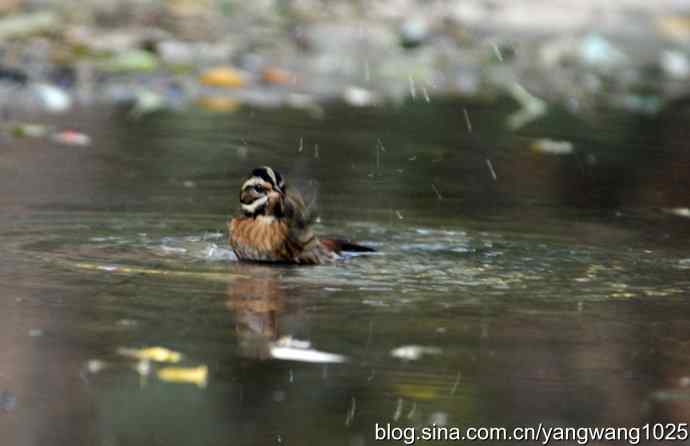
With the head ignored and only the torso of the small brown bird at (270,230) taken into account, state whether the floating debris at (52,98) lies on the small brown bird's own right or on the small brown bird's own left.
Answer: on the small brown bird's own right

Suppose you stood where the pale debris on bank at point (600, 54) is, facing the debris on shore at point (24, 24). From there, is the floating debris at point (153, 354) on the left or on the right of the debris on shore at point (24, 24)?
left

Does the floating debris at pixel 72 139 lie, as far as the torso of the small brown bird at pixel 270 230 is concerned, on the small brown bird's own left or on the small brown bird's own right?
on the small brown bird's own right

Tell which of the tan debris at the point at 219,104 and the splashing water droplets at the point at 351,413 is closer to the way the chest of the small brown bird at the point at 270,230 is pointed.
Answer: the splashing water droplets

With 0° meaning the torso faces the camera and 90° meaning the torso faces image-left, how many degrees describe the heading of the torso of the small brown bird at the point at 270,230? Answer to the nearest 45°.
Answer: approximately 45°

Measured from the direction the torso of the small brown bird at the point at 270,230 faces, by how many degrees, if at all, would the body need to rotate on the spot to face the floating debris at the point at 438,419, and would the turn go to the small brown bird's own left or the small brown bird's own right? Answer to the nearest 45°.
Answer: approximately 45° to the small brown bird's own left

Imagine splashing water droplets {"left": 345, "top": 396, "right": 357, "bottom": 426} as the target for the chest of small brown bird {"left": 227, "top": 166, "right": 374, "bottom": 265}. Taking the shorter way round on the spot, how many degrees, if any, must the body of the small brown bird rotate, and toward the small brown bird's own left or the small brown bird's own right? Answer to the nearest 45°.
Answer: approximately 45° to the small brown bird's own left

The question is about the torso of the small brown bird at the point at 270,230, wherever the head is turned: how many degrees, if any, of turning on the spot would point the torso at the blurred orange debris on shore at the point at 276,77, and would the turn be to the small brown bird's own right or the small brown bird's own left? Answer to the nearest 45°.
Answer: approximately 135° to the small brown bird's own right

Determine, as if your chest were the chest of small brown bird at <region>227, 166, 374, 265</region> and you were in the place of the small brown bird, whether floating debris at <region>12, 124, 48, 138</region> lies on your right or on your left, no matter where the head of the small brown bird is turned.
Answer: on your right

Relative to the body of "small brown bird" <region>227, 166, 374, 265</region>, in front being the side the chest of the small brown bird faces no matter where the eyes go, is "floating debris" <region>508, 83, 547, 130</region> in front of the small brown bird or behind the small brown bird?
behind
